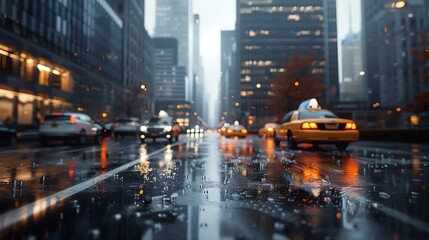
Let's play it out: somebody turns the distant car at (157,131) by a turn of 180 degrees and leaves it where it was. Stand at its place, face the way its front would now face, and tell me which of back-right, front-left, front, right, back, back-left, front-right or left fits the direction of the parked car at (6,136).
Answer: left

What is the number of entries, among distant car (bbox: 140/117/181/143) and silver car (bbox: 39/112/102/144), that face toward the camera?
1

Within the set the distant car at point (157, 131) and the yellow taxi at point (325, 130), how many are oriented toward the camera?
1

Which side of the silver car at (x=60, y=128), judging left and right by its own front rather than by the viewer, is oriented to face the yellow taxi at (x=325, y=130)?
right

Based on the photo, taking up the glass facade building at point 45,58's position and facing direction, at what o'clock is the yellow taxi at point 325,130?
The yellow taxi is roughly at 1 o'clock from the glass facade building.

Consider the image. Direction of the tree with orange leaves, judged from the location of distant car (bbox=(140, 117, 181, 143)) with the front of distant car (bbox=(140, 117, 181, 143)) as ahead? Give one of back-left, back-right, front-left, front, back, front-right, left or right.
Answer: back-left

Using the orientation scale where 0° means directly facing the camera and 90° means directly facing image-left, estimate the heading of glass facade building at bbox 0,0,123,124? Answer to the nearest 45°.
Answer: approximately 315°

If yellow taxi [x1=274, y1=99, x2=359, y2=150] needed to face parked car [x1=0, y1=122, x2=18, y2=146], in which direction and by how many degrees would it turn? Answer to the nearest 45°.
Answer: approximately 45° to its left

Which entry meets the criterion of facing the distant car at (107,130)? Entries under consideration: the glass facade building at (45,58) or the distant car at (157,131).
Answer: the glass facade building

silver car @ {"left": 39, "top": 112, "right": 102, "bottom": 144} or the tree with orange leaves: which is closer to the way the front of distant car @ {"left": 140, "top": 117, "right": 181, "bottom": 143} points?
the silver car

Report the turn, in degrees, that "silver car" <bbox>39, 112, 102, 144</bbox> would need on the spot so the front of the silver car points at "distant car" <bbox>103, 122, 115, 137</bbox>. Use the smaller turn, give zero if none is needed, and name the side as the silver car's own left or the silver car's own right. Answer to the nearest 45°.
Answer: approximately 45° to the silver car's own left

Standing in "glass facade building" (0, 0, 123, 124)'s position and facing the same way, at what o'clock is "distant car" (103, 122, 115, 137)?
The distant car is roughly at 12 o'clock from the glass facade building.

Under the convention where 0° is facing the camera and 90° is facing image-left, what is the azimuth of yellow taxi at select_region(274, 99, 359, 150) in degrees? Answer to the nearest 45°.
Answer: approximately 135°

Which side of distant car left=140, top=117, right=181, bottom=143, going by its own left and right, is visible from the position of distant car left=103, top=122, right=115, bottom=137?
back
